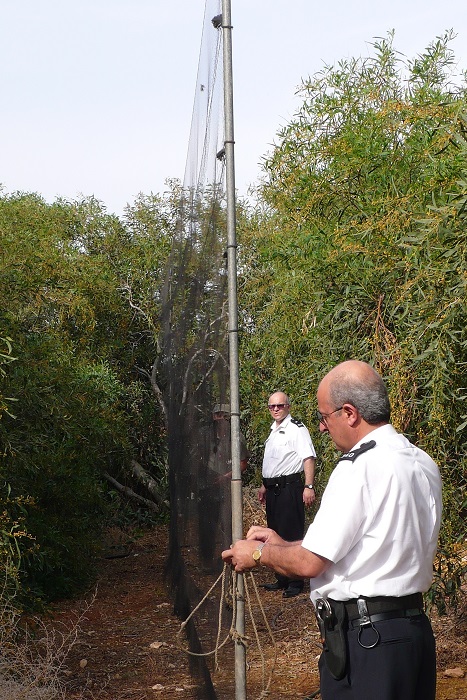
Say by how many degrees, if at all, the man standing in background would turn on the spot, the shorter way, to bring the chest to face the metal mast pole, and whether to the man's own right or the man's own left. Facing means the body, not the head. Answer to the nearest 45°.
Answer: approximately 45° to the man's own left

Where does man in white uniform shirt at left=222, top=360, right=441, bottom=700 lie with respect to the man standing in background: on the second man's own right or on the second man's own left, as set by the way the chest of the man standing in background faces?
on the second man's own left

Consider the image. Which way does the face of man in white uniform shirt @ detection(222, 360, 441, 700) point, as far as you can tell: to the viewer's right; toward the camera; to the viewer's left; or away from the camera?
to the viewer's left

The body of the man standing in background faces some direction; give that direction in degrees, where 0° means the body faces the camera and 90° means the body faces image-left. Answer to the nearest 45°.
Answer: approximately 45°
